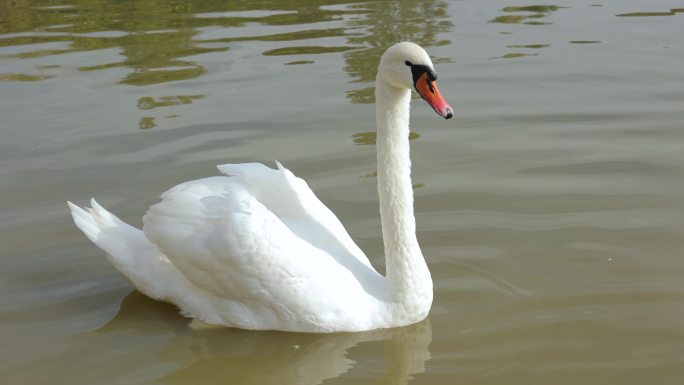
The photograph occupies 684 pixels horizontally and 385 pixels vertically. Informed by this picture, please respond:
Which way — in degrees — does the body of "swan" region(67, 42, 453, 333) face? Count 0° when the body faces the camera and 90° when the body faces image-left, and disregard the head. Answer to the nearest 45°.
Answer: approximately 270°
